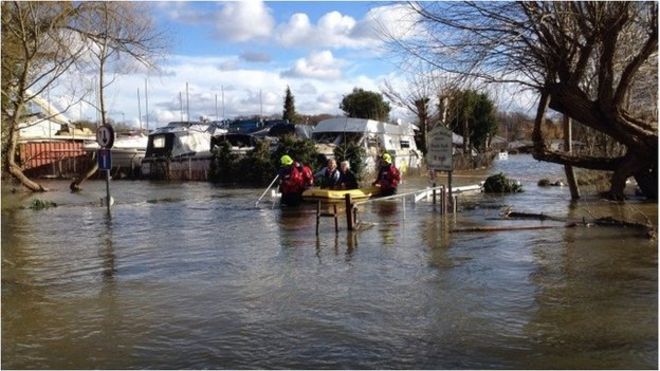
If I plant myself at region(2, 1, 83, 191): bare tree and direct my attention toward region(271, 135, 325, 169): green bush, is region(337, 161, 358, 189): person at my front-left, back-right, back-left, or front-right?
front-right

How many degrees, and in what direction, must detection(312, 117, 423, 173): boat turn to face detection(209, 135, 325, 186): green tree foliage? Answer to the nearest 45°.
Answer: approximately 45° to its left

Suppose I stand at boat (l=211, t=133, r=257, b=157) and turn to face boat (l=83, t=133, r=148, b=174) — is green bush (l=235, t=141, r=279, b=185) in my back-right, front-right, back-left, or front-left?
back-left

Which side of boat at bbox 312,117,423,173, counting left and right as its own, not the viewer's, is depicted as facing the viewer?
left

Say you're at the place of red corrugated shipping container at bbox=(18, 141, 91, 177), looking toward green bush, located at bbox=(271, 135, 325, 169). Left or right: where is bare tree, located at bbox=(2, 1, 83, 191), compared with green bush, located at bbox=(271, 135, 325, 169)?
right

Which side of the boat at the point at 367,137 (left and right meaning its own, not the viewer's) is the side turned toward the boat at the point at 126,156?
front

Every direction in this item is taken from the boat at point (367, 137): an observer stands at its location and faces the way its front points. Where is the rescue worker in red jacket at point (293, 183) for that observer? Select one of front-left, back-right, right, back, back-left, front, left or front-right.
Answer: left

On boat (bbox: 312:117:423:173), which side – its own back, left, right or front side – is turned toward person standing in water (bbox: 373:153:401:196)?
left

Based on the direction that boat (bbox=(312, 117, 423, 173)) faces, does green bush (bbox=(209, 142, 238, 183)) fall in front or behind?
in front
